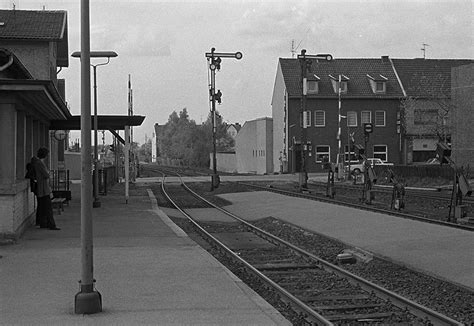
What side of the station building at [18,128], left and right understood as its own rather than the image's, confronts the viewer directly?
right

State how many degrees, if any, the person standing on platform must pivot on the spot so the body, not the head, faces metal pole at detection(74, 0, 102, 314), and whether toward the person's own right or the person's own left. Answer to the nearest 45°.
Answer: approximately 90° to the person's own right

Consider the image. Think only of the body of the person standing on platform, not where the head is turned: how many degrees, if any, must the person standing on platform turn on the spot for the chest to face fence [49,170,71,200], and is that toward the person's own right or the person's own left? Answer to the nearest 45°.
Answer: approximately 90° to the person's own left

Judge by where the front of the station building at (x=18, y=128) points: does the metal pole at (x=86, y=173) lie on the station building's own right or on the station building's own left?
on the station building's own right

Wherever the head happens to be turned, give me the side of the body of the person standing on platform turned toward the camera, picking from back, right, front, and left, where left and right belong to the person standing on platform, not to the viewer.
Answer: right

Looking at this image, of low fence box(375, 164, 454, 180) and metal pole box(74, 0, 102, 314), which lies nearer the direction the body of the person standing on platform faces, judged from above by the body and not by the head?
the low fence

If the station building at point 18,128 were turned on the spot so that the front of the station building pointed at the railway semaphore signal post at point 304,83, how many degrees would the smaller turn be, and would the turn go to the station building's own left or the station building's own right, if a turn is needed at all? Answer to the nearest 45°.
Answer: approximately 45° to the station building's own left

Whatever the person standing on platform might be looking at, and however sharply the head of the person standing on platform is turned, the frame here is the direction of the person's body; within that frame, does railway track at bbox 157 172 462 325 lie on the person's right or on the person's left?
on the person's right
